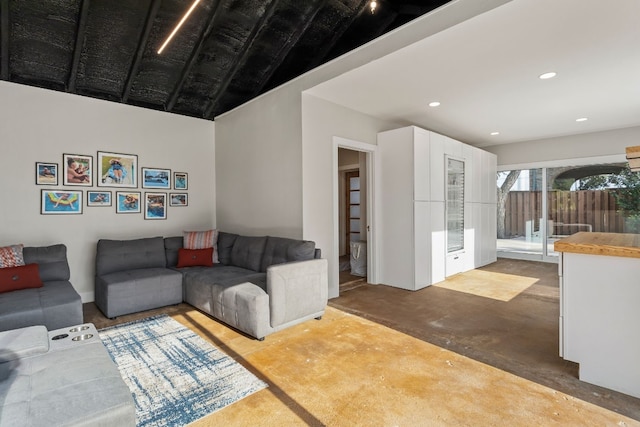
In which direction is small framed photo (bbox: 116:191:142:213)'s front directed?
toward the camera

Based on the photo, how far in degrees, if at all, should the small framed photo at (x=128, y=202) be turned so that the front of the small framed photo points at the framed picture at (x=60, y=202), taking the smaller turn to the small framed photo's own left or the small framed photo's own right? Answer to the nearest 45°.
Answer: approximately 90° to the small framed photo's own right

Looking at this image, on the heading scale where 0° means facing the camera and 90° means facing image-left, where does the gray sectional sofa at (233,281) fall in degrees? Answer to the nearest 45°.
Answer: approximately 45°

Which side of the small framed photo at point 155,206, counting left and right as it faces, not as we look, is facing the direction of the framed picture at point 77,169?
right

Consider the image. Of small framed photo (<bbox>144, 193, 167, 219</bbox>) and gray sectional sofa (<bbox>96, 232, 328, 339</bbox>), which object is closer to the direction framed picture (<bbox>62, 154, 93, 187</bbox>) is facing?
the gray sectional sofa

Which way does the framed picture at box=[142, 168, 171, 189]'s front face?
toward the camera

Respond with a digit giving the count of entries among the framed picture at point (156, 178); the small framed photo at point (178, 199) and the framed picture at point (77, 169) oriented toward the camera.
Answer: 3

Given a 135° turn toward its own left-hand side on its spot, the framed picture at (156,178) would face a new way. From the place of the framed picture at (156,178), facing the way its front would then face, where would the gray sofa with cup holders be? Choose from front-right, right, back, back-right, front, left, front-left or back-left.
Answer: back-right

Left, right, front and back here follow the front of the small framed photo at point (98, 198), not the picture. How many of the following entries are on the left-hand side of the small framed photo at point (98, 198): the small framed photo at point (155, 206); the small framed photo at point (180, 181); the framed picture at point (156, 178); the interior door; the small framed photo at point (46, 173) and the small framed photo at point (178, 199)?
5

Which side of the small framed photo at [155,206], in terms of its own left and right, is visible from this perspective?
front

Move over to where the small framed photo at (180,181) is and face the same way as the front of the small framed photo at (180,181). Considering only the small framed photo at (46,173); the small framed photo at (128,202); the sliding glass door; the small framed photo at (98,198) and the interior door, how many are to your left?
2
